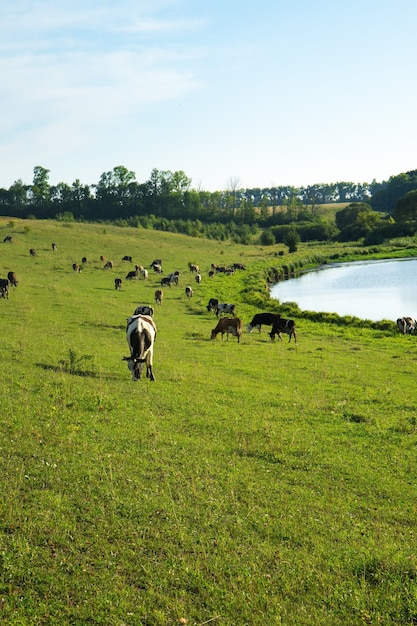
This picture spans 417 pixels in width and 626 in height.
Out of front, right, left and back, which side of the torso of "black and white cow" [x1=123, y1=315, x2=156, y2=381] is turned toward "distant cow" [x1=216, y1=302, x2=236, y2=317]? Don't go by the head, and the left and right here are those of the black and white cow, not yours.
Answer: back

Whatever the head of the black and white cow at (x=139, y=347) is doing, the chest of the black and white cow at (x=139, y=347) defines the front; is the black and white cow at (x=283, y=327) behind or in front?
behind

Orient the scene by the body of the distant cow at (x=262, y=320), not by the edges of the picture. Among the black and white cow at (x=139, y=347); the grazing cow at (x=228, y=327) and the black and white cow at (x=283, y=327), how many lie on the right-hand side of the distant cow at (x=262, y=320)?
0

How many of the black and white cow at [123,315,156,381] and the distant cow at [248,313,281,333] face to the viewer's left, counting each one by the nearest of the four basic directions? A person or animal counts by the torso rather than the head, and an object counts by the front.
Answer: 1

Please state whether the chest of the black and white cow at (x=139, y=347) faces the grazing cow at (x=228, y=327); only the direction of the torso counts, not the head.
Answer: no

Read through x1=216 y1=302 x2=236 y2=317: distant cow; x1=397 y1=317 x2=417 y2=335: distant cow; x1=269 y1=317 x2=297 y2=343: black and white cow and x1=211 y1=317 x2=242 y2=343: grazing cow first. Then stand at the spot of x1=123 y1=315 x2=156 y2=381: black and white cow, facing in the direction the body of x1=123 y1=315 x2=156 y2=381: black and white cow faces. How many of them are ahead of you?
0

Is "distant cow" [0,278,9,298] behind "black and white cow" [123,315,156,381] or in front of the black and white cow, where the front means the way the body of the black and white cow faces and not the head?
behind

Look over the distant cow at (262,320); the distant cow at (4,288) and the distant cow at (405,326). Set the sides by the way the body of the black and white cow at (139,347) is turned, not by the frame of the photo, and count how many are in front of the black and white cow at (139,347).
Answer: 0

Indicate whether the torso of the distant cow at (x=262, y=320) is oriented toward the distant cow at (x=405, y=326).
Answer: no

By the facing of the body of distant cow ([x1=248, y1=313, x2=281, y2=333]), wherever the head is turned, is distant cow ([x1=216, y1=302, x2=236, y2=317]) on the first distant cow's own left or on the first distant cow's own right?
on the first distant cow's own right

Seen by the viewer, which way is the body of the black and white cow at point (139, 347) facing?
toward the camera

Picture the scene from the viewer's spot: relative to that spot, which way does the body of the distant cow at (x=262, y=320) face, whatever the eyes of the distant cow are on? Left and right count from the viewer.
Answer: facing to the left of the viewer

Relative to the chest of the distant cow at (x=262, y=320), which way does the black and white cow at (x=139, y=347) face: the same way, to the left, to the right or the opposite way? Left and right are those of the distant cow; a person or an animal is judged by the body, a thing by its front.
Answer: to the left
